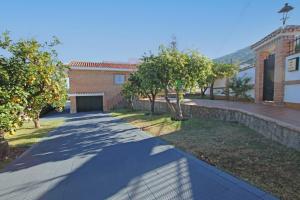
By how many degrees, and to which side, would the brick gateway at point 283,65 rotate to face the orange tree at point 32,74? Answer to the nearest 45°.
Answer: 0° — it already faces it

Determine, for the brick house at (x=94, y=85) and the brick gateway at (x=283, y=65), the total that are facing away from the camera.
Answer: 0

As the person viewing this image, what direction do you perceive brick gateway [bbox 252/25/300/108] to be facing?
facing the viewer and to the left of the viewer

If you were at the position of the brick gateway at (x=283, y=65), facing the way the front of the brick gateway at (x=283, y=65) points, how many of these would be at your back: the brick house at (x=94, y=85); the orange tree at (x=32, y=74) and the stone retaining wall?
0

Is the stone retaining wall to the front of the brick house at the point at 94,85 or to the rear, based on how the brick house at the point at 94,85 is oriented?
to the front

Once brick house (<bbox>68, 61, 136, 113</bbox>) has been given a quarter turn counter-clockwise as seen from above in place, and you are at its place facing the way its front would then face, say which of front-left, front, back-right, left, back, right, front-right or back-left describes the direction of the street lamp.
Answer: front-right

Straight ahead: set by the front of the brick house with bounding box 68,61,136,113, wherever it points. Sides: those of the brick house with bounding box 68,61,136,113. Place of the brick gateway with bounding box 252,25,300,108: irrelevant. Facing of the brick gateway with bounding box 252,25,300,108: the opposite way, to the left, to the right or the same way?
to the right

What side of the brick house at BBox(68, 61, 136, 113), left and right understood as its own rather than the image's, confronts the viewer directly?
front
